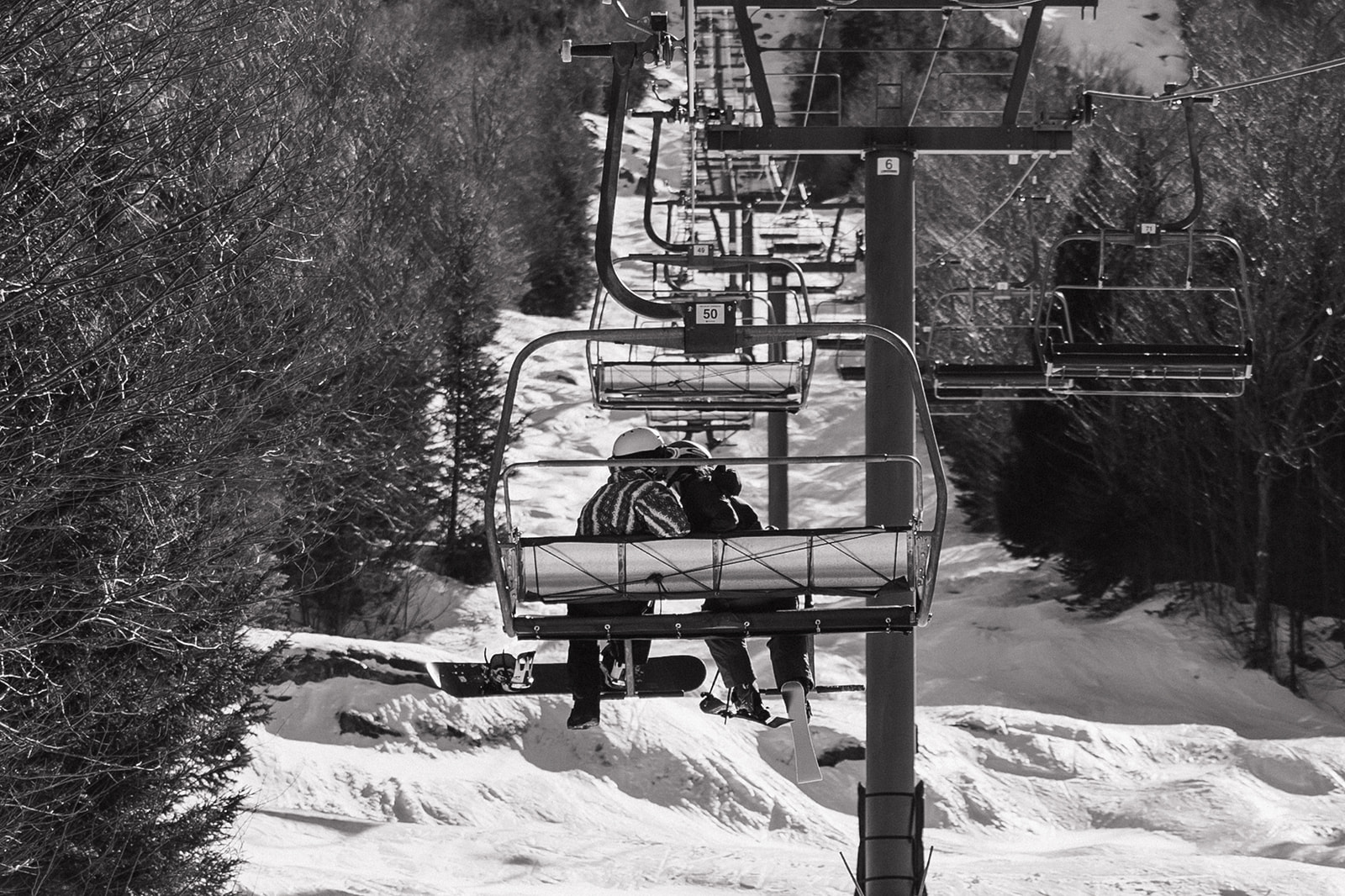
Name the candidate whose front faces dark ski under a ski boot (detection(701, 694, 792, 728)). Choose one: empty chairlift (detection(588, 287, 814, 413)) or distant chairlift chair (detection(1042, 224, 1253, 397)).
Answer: the distant chairlift chair

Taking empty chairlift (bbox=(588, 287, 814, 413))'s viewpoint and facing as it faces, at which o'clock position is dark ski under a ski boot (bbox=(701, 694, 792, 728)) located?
The dark ski under a ski boot is roughly at 6 o'clock from the empty chairlift.

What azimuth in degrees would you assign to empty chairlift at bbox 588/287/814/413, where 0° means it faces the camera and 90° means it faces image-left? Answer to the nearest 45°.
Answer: approximately 180°

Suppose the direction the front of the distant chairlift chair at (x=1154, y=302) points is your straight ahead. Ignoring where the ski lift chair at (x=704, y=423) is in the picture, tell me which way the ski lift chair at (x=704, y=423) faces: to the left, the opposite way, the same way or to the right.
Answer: the opposite way

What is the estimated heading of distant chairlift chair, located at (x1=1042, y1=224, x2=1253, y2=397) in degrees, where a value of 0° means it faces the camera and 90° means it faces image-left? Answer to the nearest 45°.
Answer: approximately 0°

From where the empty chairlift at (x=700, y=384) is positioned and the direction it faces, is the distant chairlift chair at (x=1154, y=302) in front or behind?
in front

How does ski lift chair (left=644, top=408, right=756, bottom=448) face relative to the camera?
away from the camera

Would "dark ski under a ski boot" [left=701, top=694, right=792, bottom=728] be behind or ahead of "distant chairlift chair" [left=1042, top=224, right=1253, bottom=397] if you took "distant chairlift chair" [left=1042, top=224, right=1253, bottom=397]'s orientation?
ahead

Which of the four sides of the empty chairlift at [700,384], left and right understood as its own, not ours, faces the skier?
back

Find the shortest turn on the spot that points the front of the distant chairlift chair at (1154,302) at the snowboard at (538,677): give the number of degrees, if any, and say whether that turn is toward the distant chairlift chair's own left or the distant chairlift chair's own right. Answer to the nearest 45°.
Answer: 0° — it already faces it
